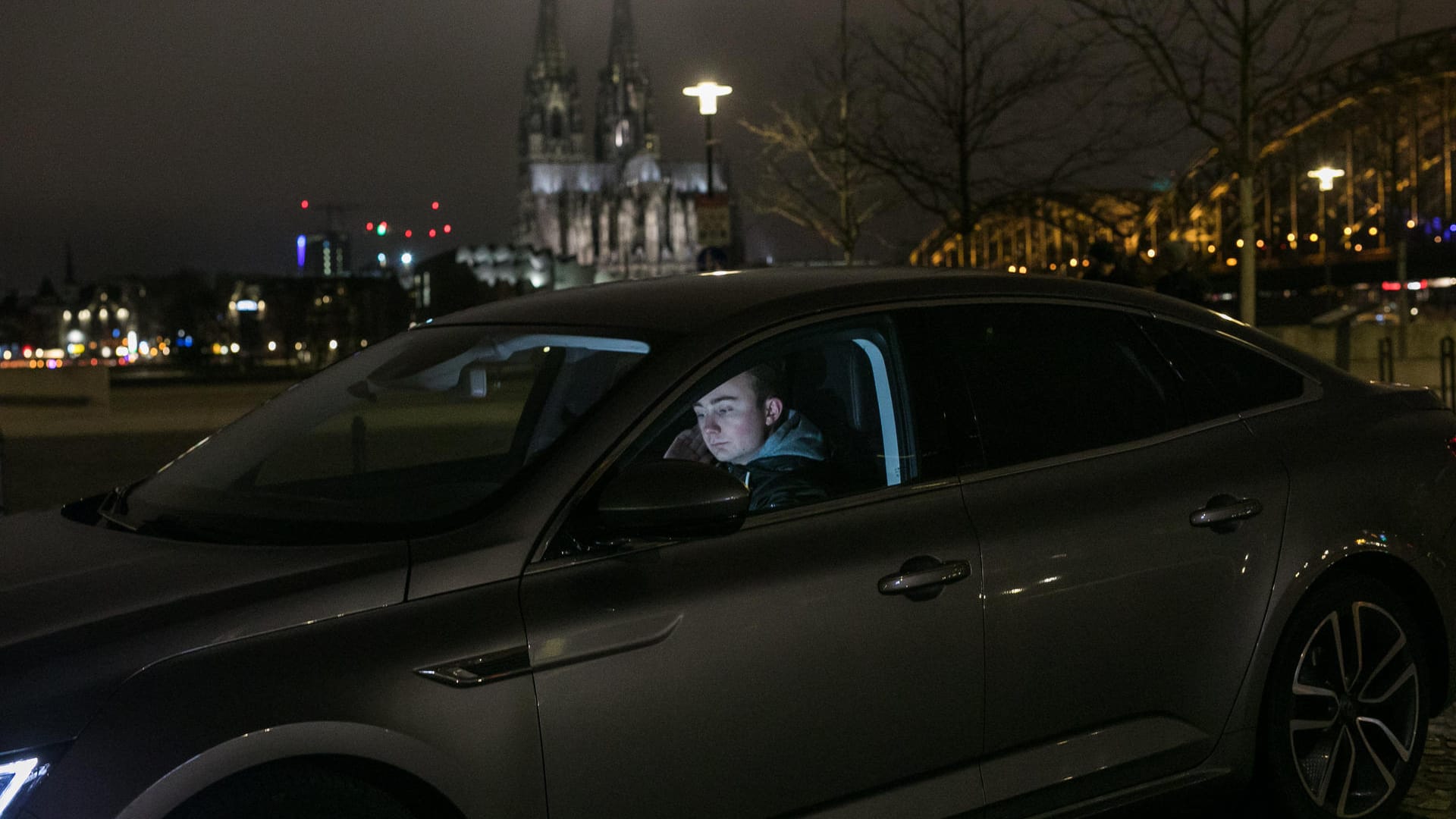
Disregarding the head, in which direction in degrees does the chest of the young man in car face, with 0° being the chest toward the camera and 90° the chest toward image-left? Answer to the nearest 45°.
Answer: approximately 45°

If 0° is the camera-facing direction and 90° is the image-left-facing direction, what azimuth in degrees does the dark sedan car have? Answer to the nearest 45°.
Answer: approximately 45°

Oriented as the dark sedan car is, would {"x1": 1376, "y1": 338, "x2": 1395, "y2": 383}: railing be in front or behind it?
behind

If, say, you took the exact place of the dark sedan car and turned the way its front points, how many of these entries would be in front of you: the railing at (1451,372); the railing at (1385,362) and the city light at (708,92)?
0

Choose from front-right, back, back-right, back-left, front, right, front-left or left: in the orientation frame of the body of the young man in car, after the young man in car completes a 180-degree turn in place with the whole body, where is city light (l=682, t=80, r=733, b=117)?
front-left

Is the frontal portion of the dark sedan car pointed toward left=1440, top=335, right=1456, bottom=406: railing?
no

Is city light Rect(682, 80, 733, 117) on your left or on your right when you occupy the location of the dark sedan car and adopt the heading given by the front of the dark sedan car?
on your right

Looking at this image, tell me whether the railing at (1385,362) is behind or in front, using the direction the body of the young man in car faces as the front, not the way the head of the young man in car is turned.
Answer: behind

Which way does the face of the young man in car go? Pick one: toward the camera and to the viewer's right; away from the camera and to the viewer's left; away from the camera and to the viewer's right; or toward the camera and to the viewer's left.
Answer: toward the camera and to the viewer's left
